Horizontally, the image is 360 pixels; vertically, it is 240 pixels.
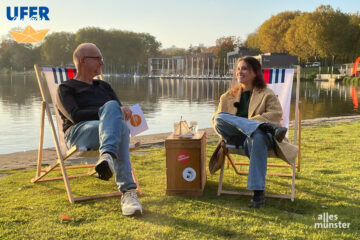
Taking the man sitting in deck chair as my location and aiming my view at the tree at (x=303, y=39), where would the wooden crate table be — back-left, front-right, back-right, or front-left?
front-right

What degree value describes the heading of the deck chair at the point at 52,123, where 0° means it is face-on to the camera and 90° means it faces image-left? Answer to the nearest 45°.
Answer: approximately 315°

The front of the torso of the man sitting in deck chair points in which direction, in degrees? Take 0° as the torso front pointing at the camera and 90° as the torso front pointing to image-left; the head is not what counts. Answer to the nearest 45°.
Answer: approximately 315°

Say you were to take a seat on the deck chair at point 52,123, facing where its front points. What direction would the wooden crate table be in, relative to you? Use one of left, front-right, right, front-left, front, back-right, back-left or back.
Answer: front

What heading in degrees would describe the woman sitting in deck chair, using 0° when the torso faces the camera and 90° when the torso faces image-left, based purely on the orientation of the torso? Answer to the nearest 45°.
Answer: approximately 45°

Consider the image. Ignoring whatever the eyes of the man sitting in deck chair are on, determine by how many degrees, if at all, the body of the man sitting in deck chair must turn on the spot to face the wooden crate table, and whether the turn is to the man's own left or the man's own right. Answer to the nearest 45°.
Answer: approximately 45° to the man's own left

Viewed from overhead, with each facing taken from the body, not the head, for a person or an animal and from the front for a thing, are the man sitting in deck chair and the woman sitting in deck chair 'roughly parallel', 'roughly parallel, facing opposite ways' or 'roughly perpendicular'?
roughly perpendicular

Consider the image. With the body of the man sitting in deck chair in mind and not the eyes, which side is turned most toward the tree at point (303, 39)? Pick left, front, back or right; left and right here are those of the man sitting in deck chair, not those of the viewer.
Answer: left

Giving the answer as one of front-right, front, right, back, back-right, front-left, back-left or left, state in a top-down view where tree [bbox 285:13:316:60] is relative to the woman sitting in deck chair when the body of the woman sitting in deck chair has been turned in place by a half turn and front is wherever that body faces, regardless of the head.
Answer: front-left

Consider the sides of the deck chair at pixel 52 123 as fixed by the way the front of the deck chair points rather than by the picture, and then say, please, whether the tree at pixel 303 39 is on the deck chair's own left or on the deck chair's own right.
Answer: on the deck chair's own left

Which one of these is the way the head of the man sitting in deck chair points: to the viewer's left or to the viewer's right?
to the viewer's right
